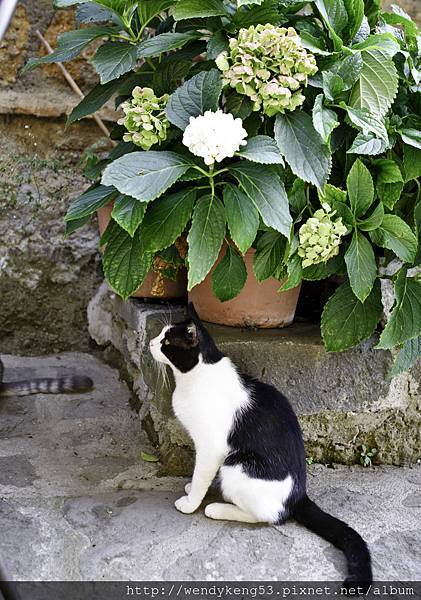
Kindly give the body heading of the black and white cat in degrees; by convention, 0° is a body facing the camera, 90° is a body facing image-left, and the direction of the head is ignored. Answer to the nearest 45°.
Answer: approximately 90°
